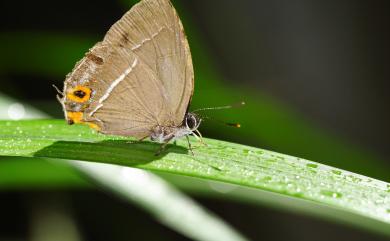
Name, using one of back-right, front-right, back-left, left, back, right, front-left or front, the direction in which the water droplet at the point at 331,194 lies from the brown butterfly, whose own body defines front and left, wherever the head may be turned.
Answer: front-right

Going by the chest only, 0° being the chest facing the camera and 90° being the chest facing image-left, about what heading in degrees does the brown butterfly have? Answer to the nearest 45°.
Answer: approximately 270°
